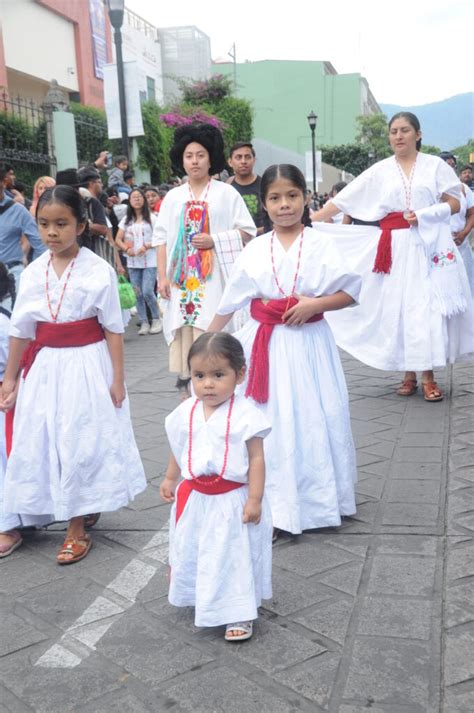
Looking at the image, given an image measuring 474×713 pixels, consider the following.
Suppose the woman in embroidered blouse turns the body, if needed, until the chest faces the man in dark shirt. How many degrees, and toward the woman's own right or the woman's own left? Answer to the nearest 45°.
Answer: approximately 180°

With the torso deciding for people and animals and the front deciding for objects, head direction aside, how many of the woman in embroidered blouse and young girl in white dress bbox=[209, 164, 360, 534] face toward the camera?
2

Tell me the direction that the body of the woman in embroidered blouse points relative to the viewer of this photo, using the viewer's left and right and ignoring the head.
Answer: facing the viewer

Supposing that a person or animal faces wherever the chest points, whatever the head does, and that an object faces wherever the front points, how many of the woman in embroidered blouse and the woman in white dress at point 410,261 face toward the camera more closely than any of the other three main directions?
2

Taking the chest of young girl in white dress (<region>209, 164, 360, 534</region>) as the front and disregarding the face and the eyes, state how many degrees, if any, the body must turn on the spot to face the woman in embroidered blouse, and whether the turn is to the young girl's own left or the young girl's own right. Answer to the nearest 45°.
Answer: approximately 180°

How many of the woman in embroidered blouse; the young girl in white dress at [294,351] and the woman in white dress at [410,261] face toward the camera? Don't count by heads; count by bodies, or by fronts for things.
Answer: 3

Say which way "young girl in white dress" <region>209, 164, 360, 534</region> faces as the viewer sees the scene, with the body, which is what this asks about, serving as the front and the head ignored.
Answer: toward the camera

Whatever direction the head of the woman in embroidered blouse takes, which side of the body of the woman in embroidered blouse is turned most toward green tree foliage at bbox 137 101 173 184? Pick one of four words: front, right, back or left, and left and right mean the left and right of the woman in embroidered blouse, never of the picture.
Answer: back

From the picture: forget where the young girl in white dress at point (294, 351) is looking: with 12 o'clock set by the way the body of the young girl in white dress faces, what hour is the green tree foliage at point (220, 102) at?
The green tree foliage is roughly at 6 o'clock from the young girl in white dress.

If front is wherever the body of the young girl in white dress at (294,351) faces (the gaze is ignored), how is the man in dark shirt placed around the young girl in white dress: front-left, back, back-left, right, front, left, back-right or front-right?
back

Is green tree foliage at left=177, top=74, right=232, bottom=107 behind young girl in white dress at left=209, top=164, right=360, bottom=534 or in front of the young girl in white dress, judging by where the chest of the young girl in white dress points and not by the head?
behind

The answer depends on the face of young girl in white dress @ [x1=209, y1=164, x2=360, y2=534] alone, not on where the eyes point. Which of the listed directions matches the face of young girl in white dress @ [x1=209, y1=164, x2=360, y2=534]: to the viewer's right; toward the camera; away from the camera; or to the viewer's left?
toward the camera

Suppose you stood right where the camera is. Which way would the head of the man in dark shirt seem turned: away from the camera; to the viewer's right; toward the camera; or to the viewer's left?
toward the camera

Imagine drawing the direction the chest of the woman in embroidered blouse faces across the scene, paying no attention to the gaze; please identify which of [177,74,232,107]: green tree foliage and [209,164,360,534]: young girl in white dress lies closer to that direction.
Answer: the young girl in white dress

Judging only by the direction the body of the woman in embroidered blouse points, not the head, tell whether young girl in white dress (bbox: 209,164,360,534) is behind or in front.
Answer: in front

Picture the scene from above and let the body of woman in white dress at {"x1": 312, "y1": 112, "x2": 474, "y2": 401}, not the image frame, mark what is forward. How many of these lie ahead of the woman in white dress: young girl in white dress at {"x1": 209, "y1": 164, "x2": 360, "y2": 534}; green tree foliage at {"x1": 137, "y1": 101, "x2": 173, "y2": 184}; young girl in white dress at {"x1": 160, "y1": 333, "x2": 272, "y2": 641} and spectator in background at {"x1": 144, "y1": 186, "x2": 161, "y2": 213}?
2

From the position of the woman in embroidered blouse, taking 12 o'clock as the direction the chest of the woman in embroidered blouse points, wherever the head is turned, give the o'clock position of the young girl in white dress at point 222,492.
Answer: The young girl in white dress is roughly at 12 o'clock from the woman in embroidered blouse.

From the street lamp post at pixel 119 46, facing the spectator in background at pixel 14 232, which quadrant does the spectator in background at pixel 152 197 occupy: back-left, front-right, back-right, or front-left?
front-left
